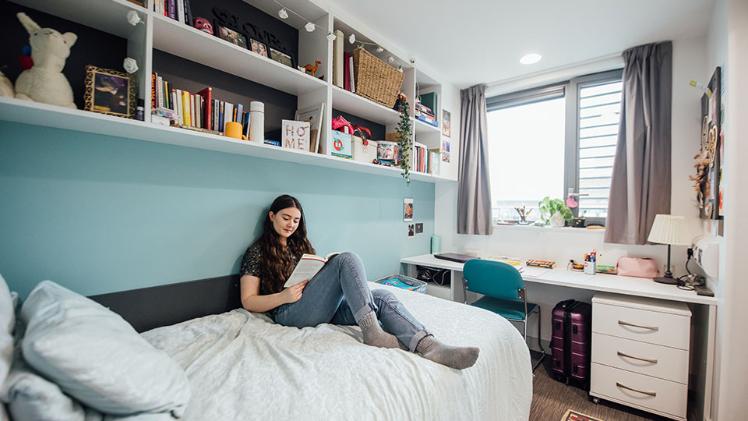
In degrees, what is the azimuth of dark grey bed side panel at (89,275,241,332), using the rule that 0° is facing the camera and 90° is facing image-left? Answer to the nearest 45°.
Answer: approximately 315°

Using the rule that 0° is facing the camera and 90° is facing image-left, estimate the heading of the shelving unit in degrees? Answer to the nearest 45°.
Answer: approximately 315°

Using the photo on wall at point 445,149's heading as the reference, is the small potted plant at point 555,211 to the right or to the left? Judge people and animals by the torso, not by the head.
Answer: on its left

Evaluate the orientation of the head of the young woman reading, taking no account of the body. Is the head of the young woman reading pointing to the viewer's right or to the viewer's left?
to the viewer's right

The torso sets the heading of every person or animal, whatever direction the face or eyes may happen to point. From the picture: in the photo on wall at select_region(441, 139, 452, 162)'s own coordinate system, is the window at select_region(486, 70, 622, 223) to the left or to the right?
on its left

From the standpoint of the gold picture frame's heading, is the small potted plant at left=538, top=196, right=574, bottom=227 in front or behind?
in front

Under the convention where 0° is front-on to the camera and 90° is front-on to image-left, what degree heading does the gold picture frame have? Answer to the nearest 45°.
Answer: approximately 315°

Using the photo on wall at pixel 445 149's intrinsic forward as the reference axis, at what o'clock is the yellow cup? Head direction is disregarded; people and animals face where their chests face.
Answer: The yellow cup is roughly at 1 o'clock from the photo on wall.

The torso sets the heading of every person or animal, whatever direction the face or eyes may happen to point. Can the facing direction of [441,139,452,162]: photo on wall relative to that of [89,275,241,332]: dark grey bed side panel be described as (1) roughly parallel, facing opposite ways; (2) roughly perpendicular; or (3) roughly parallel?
roughly perpendicular

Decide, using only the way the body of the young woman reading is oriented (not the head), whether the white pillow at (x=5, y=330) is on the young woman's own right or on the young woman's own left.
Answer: on the young woman's own right

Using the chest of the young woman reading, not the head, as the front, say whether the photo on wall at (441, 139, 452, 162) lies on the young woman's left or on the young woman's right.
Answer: on the young woman's left

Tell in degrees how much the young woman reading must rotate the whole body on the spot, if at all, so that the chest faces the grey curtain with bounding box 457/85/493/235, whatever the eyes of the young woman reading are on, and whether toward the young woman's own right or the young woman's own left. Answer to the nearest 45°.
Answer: approximately 90° to the young woman's own left
